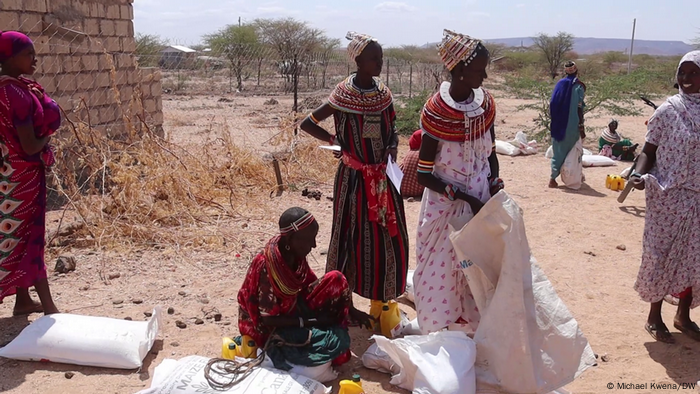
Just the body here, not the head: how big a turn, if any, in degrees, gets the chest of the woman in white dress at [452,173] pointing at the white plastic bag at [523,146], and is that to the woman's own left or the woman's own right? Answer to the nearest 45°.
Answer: approximately 135° to the woman's own left

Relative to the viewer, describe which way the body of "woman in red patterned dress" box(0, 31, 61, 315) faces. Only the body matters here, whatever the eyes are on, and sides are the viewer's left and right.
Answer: facing to the right of the viewer

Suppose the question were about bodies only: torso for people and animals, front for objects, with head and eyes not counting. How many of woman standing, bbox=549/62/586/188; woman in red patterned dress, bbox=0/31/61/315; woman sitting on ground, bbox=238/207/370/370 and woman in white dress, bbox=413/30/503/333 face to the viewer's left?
0

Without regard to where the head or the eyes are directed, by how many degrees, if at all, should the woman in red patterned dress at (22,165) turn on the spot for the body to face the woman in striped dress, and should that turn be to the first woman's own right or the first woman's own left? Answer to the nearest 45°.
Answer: approximately 45° to the first woman's own right

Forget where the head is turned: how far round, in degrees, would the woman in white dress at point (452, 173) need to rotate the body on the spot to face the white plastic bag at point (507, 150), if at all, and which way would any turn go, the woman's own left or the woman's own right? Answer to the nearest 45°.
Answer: approximately 135° to the woman's own left

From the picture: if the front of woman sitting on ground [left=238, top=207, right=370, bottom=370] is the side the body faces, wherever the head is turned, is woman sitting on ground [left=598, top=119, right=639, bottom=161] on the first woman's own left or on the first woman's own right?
on the first woman's own left

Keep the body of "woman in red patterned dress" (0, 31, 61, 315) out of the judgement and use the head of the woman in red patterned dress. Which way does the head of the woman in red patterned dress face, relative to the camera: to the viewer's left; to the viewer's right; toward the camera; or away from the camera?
to the viewer's right

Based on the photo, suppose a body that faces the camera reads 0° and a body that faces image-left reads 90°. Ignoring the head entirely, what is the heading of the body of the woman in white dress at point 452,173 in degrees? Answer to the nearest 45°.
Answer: approximately 315°

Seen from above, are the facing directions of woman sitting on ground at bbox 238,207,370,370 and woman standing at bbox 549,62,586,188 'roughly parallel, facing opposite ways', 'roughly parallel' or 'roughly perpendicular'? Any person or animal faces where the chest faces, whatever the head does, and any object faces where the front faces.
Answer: roughly perpendicular

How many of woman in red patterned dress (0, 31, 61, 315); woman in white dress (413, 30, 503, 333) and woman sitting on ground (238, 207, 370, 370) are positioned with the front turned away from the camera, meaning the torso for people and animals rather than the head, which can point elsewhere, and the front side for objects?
0
